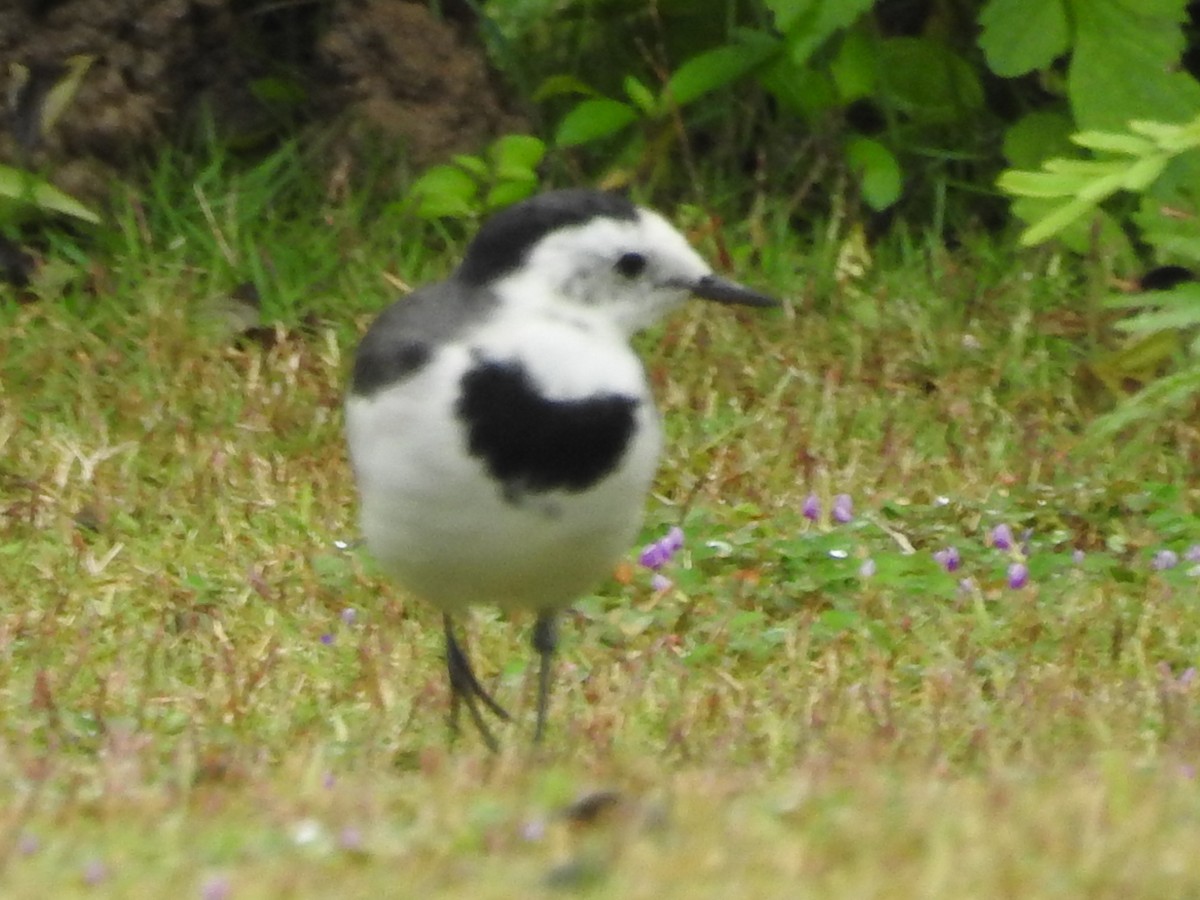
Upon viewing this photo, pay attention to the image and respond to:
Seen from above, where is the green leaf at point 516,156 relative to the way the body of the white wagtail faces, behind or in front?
behind

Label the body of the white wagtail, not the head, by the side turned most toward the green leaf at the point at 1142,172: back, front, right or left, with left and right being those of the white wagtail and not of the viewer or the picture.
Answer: left

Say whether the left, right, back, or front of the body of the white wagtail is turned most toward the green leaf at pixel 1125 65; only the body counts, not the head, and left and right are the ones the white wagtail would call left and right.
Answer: left

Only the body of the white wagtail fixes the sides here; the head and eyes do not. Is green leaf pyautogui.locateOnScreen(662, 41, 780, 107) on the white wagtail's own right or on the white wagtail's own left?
on the white wagtail's own left

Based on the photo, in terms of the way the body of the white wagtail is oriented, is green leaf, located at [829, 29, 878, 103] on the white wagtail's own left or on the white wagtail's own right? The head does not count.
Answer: on the white wagtail's own left

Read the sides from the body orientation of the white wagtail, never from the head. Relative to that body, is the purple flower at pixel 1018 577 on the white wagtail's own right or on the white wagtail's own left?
on the white wagtail's own left

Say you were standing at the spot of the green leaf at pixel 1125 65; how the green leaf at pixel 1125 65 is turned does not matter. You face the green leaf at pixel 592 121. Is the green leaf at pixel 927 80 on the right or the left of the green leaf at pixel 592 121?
right

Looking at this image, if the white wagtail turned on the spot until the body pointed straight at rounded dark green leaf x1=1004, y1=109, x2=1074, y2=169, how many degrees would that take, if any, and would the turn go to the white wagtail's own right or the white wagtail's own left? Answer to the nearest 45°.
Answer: approximately 90° to the white wagtail's own left

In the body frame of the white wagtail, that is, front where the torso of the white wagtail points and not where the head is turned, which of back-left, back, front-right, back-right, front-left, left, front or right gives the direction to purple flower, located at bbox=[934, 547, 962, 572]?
left

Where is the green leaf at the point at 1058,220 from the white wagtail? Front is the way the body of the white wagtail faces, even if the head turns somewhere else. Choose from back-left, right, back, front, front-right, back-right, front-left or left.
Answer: left

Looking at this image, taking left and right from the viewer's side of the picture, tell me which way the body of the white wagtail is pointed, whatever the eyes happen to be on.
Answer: facing the viewer and to the right of the viewer

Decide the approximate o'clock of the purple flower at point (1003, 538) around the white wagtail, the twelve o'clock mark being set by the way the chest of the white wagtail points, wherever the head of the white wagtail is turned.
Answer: The purple flower is roughly at 9 o'clock from the white wagtail.

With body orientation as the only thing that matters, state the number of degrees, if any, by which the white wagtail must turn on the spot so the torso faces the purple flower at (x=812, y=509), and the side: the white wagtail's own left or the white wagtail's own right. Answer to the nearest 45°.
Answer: approximately 90° to the white wagtail's own left

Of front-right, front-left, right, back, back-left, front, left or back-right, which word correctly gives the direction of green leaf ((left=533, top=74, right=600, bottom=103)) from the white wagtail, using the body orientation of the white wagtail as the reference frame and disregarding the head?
back-left
